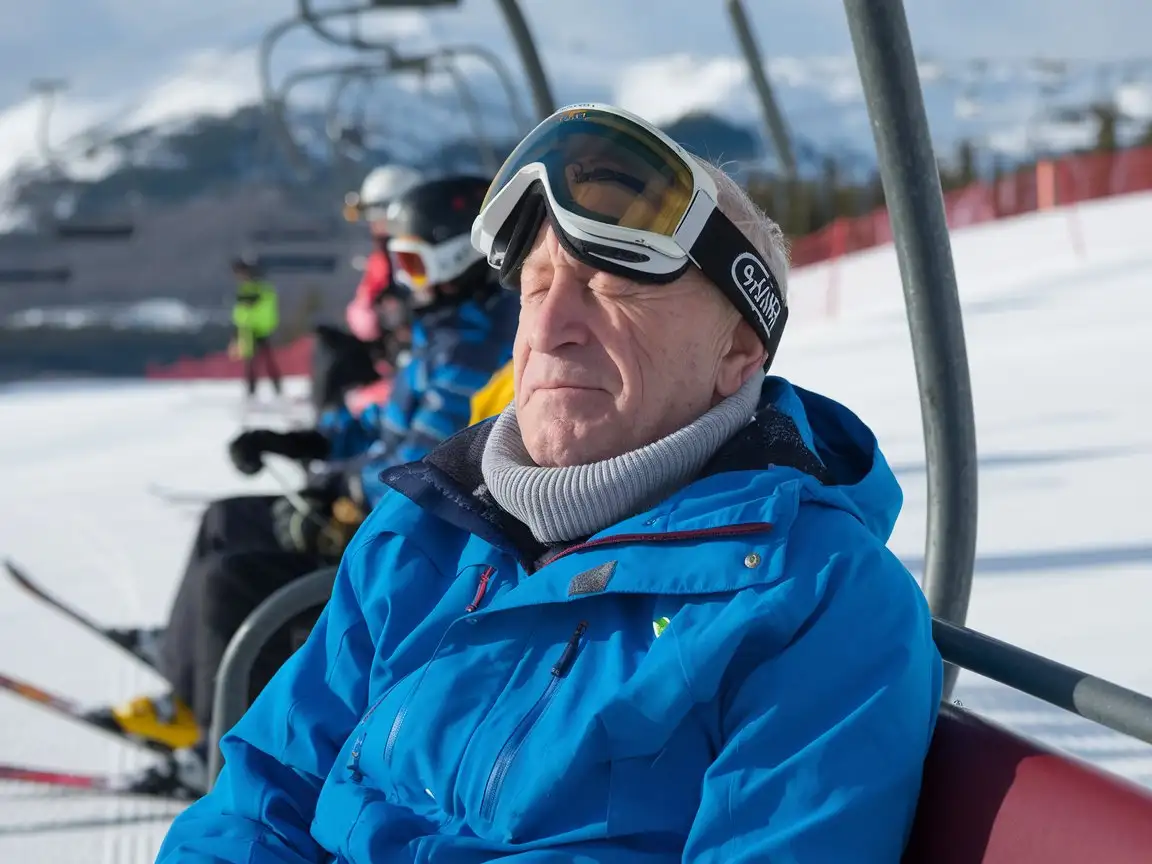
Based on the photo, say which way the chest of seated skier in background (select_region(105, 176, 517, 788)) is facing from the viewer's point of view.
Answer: to the viewer's left

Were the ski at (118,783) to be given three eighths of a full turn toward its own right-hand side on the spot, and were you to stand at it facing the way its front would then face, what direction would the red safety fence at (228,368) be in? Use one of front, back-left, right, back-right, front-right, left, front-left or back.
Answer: front-left

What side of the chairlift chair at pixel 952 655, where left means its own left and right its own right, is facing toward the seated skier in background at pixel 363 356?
right

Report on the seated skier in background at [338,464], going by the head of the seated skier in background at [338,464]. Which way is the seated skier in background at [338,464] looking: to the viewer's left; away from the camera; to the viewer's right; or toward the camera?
to the viewer's left

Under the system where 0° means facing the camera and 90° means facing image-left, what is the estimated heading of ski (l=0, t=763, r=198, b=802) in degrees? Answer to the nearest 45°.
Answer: approximately 90°

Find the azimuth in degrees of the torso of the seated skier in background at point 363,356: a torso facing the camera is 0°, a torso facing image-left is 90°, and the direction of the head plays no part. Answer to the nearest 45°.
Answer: approximately 90°

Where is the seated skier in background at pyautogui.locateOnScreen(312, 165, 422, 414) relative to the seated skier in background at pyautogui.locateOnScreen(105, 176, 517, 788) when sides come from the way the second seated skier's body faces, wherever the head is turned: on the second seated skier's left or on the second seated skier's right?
on the second seated skier's right

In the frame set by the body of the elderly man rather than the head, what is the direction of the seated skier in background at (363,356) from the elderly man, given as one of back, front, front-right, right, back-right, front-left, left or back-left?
back-right

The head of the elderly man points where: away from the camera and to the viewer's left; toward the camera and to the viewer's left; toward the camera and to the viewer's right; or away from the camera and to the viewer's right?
toward the camera and to the viewer's left

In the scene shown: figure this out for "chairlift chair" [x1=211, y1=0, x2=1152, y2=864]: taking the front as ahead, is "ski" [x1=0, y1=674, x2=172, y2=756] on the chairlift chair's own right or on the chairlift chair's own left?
on the chairlift chair's own right

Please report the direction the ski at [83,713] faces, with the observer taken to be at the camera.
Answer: facing to the left of the viewer
